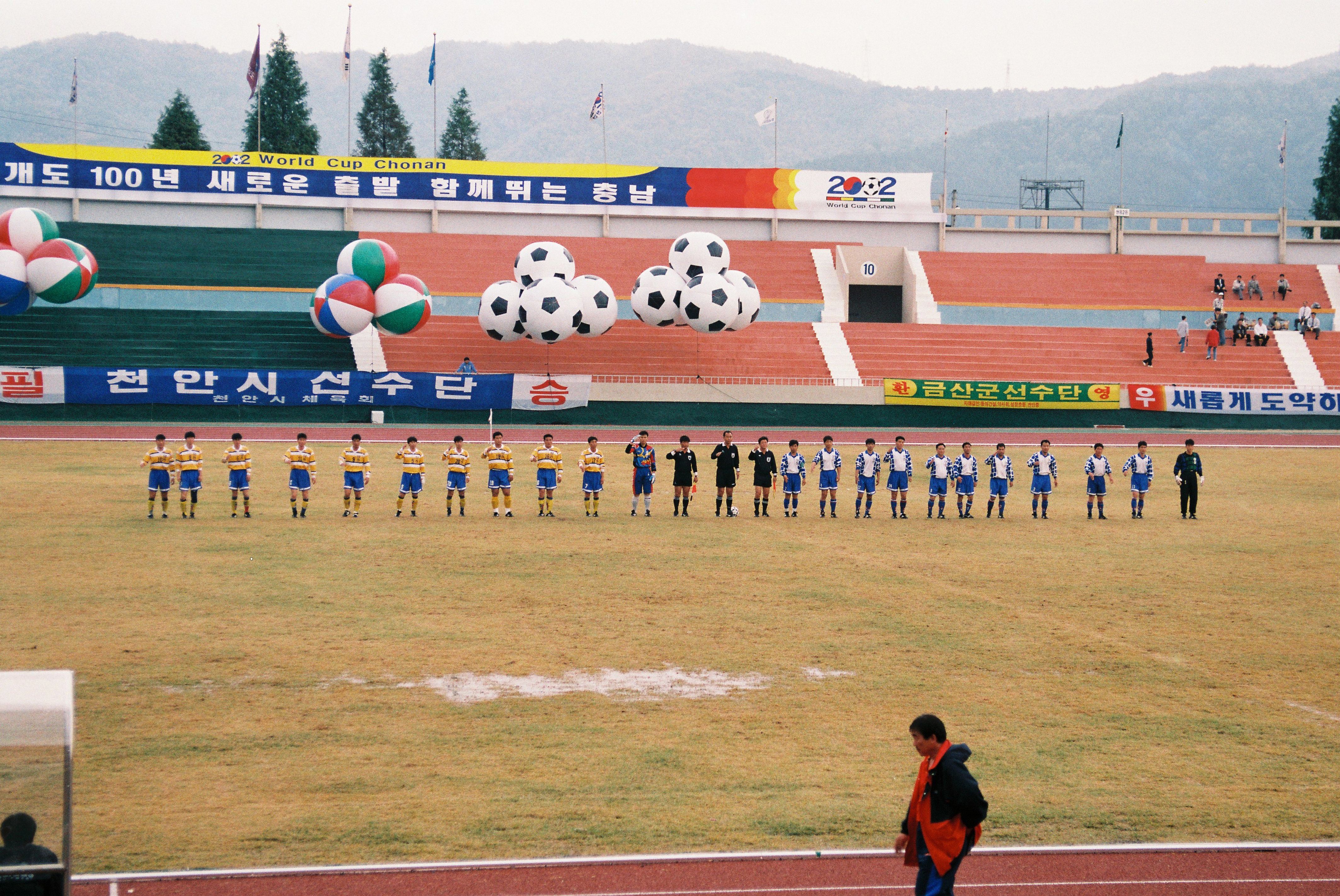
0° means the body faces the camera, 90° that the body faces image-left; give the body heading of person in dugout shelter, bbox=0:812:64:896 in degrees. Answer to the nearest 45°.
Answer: approximately 180°

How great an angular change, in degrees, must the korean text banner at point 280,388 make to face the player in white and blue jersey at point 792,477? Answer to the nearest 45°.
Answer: approximately 45° to its left

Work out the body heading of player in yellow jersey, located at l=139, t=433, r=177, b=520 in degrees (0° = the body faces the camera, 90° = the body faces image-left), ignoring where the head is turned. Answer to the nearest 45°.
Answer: approximately 0°

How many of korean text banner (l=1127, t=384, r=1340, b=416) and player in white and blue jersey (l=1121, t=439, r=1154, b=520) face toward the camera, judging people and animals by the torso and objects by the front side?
2

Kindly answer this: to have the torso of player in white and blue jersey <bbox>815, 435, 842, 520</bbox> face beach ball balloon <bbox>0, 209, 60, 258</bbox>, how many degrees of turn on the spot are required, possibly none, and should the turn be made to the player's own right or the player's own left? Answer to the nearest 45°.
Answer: approximately 135° to the player's own right

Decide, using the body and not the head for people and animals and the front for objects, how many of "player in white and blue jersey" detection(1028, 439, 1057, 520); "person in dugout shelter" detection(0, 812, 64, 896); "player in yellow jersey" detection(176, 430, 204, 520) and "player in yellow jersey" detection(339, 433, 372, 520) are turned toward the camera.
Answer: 3

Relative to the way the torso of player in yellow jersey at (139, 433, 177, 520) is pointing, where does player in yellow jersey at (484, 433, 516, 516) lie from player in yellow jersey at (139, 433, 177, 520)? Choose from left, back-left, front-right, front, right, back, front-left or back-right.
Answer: left

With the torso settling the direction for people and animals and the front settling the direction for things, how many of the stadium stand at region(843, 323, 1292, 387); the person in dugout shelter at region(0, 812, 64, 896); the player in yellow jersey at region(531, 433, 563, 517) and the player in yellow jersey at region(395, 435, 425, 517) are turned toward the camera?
3

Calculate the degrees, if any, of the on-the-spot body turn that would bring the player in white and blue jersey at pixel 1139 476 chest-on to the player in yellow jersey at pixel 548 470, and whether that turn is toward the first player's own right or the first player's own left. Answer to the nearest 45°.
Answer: approximately 45° to the first player's own right

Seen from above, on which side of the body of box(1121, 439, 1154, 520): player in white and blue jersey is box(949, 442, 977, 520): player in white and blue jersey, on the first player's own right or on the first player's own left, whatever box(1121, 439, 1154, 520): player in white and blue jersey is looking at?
on the first player's own right

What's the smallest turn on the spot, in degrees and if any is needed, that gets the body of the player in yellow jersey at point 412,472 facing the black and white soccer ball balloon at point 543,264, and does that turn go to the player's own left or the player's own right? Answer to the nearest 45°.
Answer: approximately 180°

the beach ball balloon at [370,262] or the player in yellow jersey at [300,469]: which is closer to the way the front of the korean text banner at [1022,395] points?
the player in yellow jersey

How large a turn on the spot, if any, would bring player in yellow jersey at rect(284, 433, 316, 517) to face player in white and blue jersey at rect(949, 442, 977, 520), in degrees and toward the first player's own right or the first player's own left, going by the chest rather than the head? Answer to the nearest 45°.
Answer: approximately 90° to the first player's own left

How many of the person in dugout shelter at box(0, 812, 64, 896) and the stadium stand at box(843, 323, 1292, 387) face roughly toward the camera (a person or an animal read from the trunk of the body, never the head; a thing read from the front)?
1
